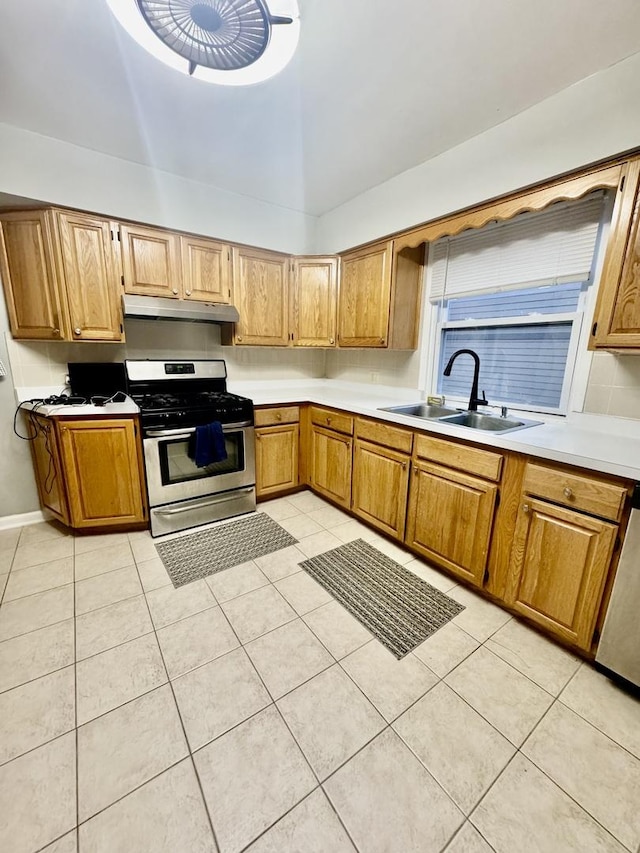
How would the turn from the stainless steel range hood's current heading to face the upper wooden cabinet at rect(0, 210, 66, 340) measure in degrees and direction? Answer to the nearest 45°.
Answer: approximately 90° to its right

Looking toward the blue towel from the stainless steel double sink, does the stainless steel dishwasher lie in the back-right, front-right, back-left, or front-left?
back-left

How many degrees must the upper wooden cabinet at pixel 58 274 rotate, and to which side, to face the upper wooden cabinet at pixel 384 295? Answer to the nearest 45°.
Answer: approximately 45° to its left

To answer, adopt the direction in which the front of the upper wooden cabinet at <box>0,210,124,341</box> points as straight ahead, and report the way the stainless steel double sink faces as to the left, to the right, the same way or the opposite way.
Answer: to the right

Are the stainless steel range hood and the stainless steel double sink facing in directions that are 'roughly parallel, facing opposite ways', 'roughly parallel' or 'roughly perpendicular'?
roughly perpendicular

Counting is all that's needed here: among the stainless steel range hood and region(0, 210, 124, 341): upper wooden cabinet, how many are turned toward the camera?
2

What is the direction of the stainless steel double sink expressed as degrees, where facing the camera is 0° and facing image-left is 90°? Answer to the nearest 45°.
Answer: approximately 45°

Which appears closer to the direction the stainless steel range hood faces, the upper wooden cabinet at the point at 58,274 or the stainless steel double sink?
the stainless steel double sink

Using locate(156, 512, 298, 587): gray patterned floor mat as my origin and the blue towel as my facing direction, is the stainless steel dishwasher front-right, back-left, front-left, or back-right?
back-right

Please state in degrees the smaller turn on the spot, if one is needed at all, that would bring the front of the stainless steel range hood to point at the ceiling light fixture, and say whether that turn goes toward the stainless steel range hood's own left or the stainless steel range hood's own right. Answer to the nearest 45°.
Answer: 0° — it already faces it
